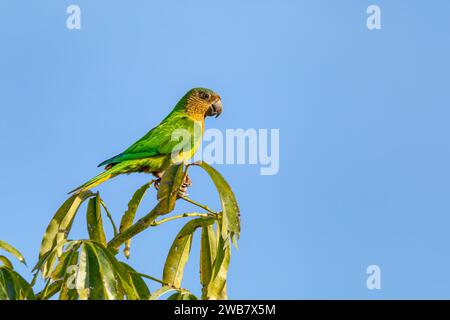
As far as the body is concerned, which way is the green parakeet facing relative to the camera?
to the viewer's right
